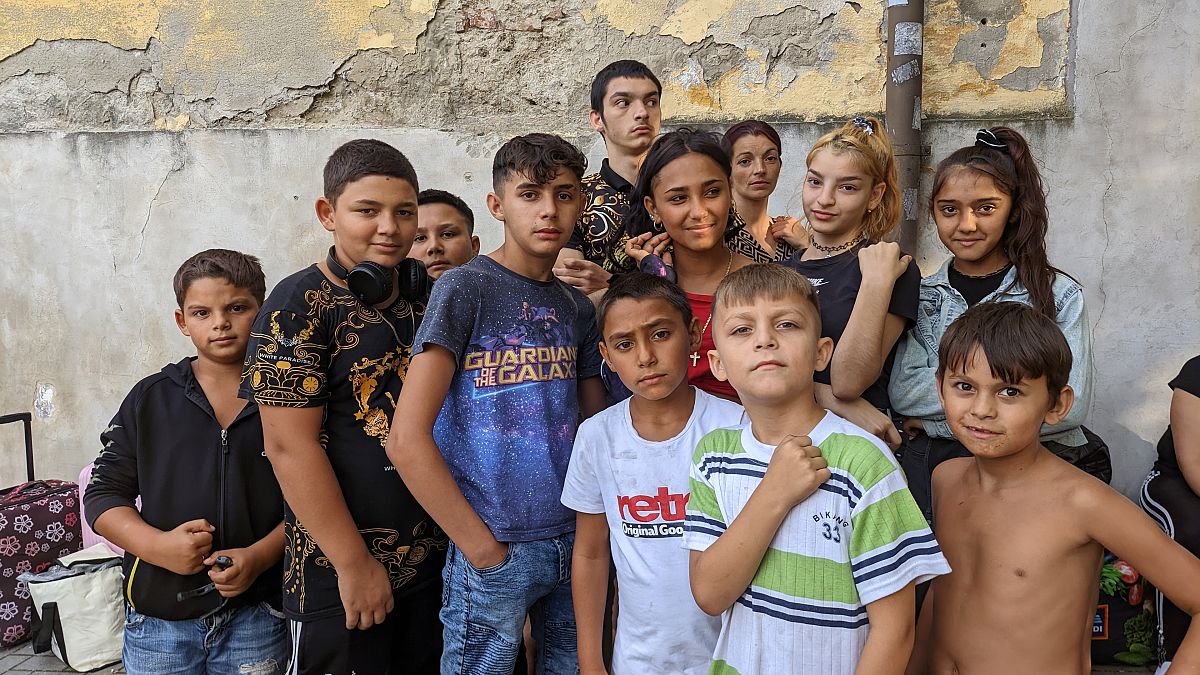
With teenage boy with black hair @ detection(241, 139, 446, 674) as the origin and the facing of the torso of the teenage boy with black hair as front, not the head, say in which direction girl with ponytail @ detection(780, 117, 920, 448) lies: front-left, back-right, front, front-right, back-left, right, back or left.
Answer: front-left

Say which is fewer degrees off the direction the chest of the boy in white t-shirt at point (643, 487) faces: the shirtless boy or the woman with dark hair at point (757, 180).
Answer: the shirtless boy

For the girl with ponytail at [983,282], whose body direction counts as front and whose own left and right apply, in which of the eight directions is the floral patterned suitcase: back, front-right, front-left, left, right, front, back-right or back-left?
front-right

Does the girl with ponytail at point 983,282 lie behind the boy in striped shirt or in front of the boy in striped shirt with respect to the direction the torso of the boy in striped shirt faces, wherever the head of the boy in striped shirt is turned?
behind

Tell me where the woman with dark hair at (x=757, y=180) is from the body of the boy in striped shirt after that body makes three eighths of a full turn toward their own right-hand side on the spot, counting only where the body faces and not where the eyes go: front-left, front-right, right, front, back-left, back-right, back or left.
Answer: front-right

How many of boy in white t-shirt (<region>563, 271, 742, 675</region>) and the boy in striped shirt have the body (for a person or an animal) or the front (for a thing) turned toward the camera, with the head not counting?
2
